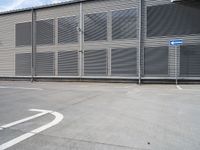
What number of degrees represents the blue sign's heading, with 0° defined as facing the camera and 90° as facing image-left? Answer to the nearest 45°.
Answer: approximately 0°

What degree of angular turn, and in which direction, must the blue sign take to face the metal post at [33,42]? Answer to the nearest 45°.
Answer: approximately 90° to its right
